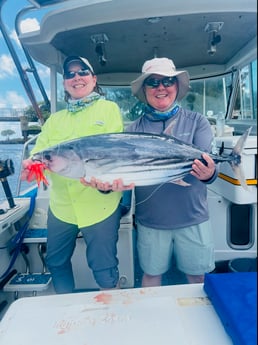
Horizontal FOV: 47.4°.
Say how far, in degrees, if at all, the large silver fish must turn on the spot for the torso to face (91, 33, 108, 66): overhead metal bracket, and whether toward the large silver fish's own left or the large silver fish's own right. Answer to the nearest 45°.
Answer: approximately 90° to the large silver fish's own right

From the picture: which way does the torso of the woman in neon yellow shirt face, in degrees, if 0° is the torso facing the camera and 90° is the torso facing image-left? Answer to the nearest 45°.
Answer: approximately 0°

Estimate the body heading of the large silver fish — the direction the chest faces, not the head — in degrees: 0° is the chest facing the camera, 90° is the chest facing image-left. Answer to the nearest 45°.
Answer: approximately 90°

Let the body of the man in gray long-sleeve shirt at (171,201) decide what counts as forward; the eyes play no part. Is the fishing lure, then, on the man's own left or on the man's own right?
on the man's own right
